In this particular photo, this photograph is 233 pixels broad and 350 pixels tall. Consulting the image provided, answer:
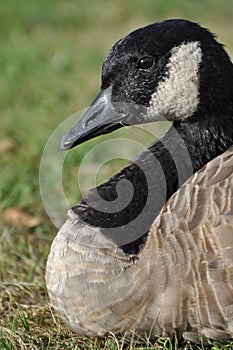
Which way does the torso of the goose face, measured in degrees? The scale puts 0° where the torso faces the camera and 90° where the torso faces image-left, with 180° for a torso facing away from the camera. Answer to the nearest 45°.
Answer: approximately 90°
